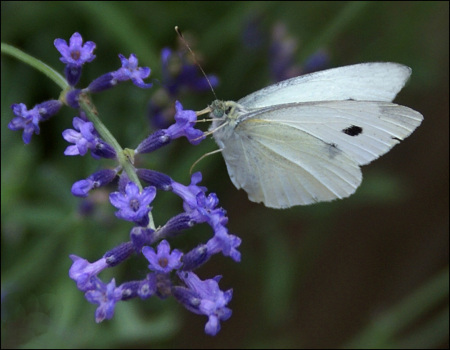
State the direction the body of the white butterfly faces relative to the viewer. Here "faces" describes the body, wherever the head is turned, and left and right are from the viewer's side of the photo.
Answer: facing to the left of the viewer
